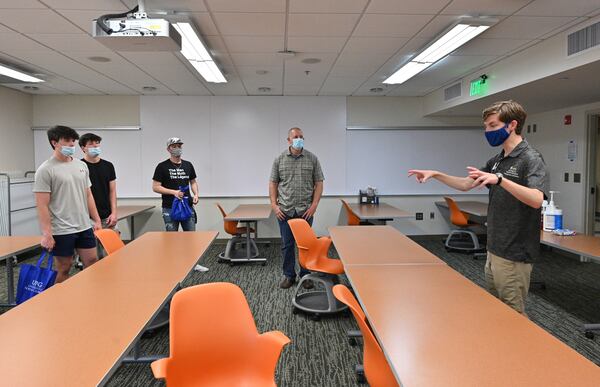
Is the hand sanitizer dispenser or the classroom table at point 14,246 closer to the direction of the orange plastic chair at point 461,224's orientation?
the hand sanitizer dispenser

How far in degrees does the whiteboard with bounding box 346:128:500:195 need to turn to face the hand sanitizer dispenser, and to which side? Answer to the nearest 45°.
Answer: approximately 45° to its left

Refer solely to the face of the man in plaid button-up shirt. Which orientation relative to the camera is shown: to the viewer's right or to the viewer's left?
to the viewer's right

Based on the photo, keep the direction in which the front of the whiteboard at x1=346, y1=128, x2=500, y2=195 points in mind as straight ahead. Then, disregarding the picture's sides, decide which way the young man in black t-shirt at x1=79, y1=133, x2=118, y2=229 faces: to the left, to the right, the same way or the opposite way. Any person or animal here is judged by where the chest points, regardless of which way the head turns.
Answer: to the left

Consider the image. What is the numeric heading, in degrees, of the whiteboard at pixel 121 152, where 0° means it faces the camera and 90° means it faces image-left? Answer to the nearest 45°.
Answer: approximately 0°
